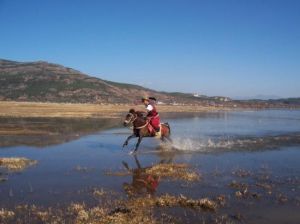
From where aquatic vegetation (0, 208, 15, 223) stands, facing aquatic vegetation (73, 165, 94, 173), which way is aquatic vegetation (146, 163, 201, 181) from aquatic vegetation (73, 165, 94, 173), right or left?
right

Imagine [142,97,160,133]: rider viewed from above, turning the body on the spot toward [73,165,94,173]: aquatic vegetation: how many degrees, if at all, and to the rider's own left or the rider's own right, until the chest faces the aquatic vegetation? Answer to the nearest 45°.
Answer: approximately 45° to the rider's own left

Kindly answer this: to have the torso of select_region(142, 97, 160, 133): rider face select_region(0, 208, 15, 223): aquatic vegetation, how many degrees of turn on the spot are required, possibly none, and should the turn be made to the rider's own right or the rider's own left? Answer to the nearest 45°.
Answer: approximately 90° to the rider's own left

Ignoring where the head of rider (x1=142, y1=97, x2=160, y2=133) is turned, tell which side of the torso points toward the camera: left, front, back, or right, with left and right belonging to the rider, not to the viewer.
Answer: left

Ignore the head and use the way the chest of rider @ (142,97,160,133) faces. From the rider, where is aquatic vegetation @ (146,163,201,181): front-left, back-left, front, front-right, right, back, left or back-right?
left
